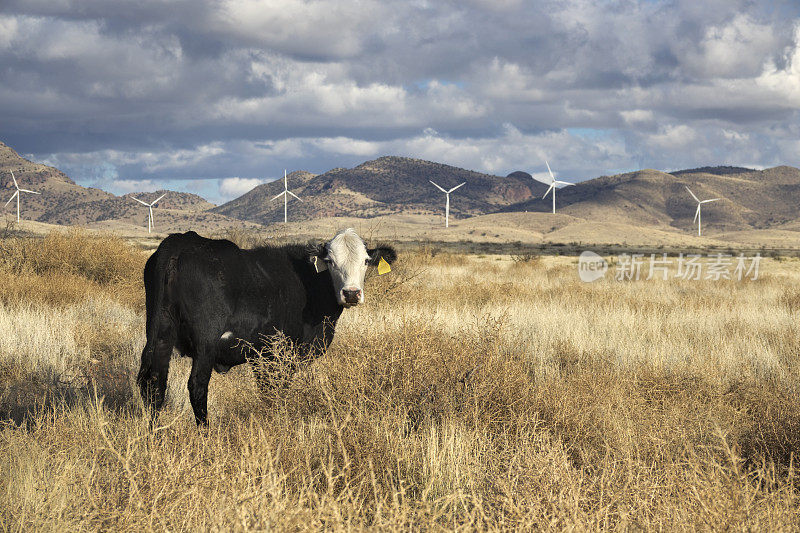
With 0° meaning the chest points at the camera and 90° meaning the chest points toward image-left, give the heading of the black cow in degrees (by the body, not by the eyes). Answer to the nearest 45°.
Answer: approximately 225°
